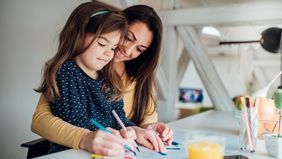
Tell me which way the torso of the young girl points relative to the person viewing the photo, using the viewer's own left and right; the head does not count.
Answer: facing the viewer and to the right of the viewer

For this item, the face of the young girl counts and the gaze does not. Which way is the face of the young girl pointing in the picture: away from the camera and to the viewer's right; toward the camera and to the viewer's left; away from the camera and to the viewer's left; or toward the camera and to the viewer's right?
toward the camera and to the viewer's right

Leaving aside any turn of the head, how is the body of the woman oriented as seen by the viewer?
toward the camera
